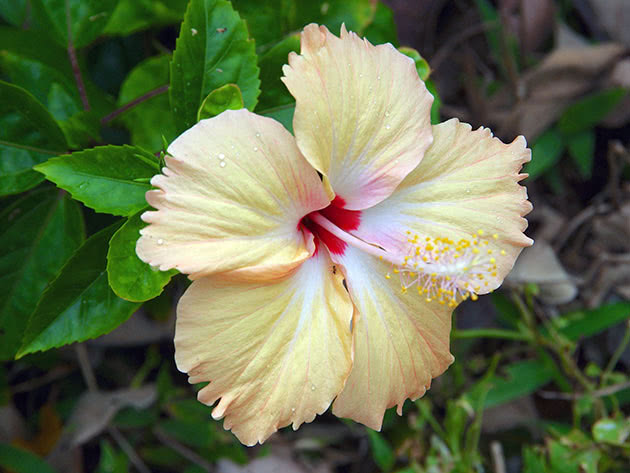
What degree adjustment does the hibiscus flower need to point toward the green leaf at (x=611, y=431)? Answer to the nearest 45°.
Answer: approximately 90° to its left

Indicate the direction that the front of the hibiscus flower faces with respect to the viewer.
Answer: facing the viewer

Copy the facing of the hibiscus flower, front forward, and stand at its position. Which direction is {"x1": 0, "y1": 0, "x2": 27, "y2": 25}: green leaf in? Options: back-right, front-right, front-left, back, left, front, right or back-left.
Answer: back-right

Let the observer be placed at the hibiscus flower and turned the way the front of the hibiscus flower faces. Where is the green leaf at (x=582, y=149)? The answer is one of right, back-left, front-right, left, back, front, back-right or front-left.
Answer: back-left

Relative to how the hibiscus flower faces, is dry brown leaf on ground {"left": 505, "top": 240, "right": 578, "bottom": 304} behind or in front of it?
behind

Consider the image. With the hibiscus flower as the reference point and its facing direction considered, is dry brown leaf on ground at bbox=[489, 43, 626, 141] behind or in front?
behind
